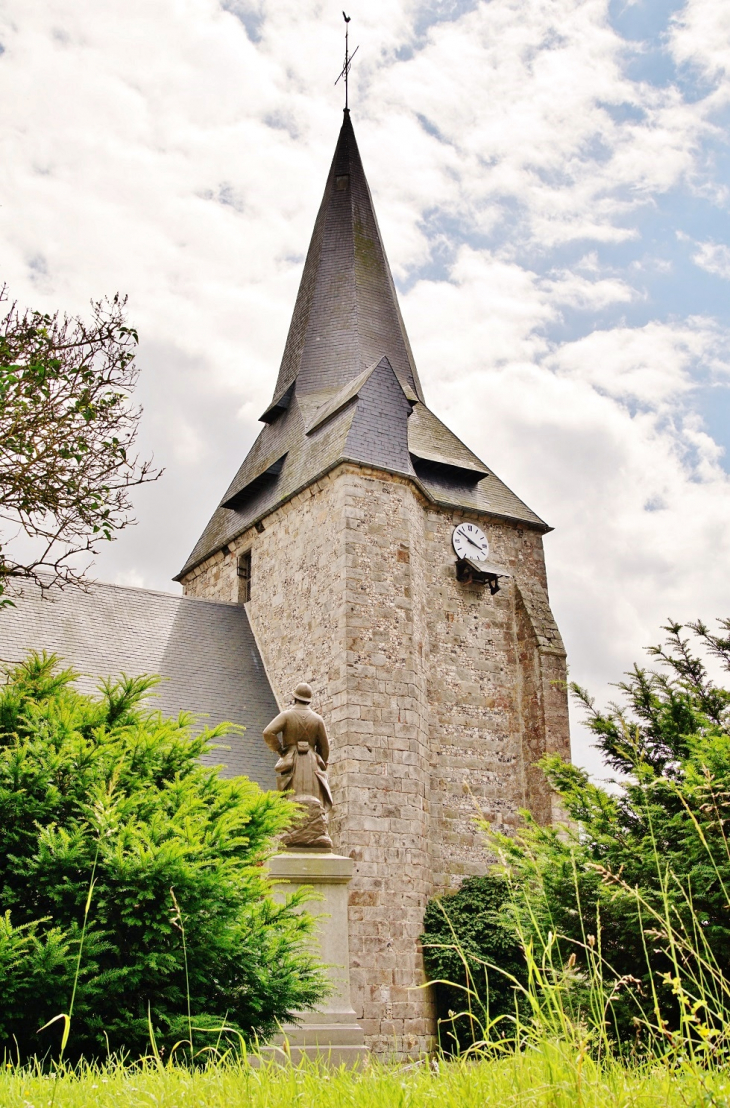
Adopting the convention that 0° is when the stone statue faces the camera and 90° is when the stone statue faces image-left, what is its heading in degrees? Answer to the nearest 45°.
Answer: approximately 180°

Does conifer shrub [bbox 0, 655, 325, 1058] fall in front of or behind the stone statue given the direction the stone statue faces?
behind

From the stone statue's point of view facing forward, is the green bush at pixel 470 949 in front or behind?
in front

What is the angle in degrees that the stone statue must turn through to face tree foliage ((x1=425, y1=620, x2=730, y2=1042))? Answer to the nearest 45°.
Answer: approximately 135° to its right

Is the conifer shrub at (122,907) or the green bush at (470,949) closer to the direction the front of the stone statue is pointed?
the green bush
